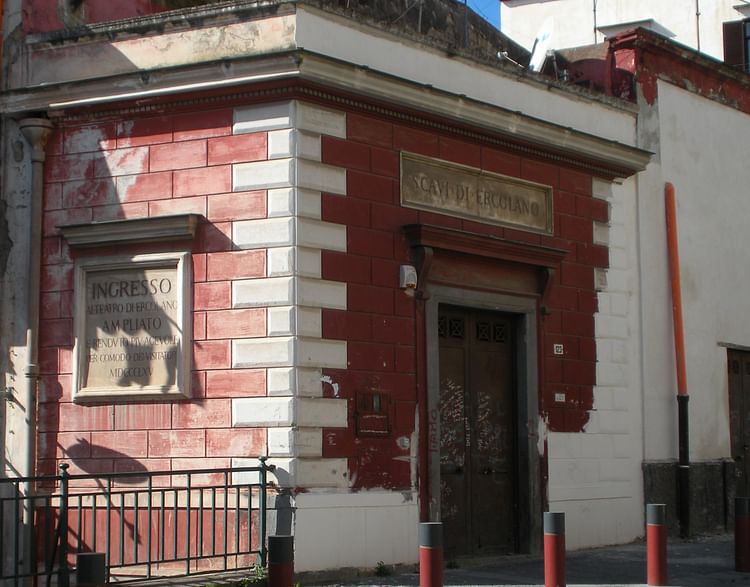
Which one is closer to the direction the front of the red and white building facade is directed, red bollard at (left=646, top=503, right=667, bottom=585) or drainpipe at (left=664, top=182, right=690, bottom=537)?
the red bollard

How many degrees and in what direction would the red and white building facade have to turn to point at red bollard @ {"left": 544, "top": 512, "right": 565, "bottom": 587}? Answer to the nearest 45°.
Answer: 0° — it already faces it

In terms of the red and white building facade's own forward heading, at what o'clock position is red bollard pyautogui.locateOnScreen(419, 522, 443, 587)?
The red bollard is roughly at 1 o'clock from the red and white building facade.

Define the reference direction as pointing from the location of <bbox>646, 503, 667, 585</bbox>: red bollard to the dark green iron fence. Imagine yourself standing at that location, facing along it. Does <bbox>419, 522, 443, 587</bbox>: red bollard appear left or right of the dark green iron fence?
left

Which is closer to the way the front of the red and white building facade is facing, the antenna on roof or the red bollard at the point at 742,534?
the red bollard

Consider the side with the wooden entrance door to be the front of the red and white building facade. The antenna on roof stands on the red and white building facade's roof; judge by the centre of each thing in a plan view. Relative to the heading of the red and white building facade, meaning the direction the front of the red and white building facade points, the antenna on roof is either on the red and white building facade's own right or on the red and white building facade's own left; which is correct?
on the red and white building facade's own left

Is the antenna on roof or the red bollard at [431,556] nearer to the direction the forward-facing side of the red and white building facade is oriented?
the red bollard

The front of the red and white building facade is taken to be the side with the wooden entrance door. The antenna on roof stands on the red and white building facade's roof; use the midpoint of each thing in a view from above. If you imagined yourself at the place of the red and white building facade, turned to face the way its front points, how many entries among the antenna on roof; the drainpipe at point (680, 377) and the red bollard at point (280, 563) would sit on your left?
2

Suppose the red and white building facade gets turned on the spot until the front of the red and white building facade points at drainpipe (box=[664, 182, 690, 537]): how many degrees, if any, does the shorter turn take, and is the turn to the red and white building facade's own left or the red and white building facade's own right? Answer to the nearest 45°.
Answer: approximately 90° to the red and white building facade's own left

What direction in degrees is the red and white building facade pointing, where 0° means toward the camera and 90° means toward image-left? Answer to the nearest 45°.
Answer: approximately 315°

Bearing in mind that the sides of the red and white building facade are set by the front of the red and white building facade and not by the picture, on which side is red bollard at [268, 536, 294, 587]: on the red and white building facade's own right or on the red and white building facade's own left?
on the red and white building facade's own right
